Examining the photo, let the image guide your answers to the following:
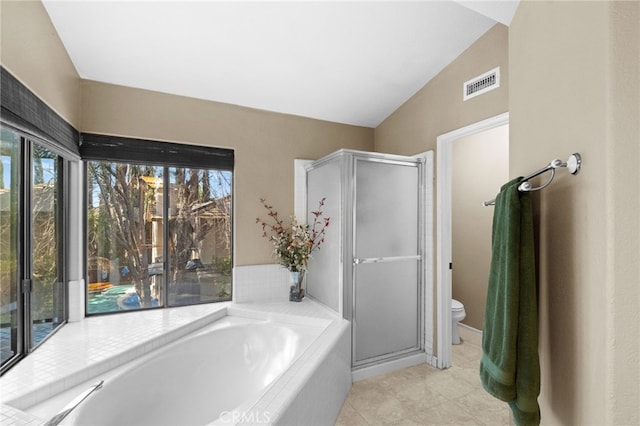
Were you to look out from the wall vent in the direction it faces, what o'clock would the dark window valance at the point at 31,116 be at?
The dark window valance is roughly at 12 o'clock from the wall vent.

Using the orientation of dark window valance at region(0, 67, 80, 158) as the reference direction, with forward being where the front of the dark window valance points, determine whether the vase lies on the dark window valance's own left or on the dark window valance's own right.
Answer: on the dark window valance's own left

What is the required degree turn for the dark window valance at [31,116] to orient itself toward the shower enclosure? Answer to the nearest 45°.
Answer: approximately 45° to its left

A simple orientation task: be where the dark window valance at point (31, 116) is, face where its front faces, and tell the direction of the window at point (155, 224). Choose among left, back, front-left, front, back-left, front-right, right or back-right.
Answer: left

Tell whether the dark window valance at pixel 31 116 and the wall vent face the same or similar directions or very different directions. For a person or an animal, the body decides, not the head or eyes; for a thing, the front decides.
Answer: very different directions

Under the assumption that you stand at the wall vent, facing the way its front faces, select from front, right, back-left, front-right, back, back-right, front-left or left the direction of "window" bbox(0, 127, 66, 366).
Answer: front

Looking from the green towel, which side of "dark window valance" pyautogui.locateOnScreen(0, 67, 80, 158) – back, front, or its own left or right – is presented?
front

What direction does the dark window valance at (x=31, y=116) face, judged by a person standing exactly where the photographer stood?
facing the viewer and to the right of the viewer

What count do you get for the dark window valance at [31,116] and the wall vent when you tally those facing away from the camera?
0

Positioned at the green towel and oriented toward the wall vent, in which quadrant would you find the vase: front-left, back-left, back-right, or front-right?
front-left

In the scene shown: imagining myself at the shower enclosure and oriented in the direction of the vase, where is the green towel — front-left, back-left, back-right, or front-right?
back-left

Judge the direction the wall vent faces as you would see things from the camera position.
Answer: facing the viewer and to the left of the viewer
